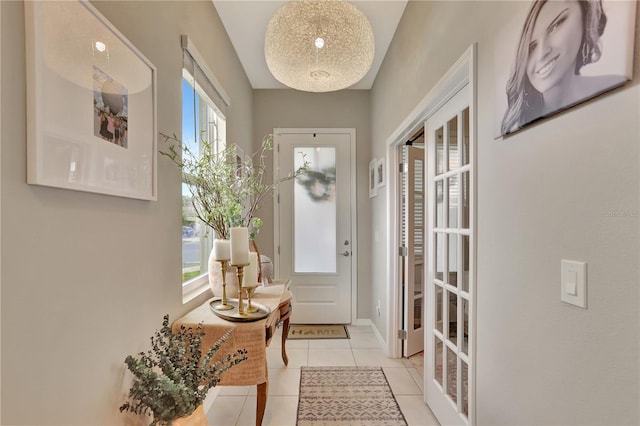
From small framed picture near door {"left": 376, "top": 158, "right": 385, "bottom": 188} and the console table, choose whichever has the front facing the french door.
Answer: the console table

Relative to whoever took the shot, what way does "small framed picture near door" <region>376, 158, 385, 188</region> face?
facing to the left of the viewer

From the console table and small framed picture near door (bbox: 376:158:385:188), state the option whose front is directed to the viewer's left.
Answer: the small framed picture near door

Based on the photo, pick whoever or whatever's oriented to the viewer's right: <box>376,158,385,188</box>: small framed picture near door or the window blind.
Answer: the window blind

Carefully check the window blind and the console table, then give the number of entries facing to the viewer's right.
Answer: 2

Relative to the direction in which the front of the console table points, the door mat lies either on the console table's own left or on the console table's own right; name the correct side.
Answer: on the console table's own left

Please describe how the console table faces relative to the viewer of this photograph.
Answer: facing to the right of the viewer

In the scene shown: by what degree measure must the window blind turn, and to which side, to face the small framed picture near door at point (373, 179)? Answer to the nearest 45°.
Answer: approximately 45° to its left

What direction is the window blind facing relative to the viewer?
to the viewer's right

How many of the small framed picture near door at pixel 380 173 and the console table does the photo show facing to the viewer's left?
1
